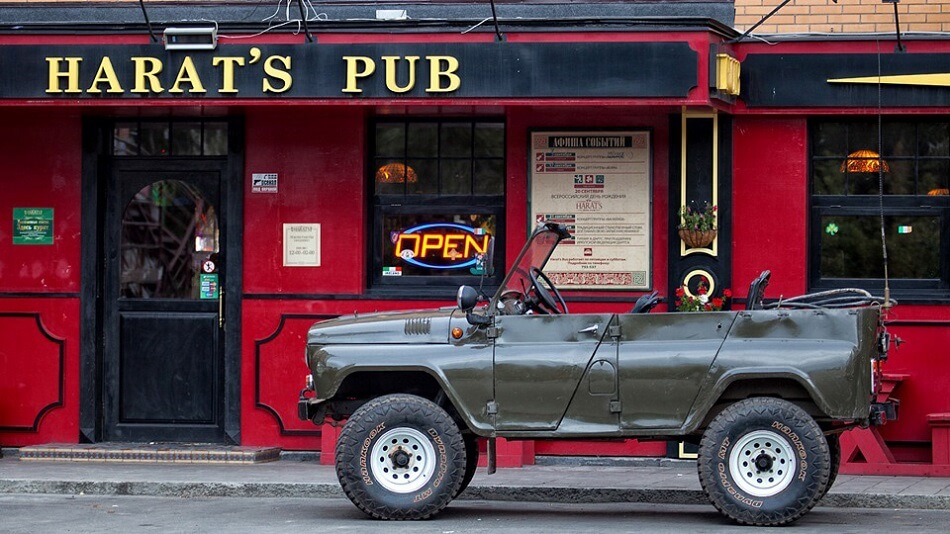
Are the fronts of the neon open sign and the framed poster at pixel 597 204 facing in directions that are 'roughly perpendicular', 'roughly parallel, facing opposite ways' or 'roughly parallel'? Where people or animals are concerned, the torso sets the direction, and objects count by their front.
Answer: roughly parallel

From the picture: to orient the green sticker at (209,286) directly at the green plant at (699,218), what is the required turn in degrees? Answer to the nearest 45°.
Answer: approximately 45° to its left

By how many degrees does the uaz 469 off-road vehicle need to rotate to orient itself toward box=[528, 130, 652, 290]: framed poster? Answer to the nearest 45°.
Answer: approximately 90° to its right

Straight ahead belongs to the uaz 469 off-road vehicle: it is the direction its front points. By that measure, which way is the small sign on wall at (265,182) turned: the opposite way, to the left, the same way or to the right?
to the left

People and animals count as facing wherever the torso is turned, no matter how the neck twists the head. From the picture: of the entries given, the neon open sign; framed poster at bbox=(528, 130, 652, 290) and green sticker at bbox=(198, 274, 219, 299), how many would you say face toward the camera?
3

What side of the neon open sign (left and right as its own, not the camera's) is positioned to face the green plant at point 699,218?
left

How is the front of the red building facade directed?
toward the camera

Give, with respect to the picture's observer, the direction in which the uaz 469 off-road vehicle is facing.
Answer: facing to the left of the viewer

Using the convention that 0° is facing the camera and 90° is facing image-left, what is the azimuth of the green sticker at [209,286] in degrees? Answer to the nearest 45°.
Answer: approximately 0°

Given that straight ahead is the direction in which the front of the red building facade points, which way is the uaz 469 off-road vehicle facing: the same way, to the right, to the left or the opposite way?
to the right

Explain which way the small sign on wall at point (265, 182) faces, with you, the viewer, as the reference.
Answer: facing the viewer

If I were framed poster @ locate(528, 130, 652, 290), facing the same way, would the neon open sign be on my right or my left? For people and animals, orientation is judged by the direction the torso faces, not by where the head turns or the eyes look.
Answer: on my right
